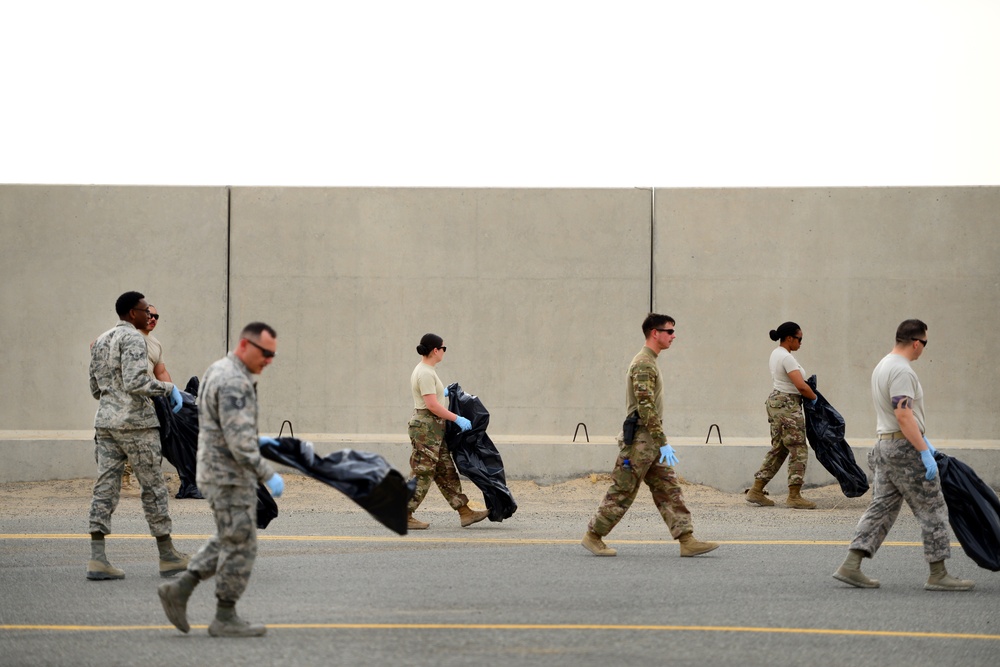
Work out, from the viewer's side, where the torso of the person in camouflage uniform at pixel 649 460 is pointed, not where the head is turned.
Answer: to the viewer's right

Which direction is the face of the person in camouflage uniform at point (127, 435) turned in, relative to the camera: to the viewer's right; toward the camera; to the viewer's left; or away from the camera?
to the viewer's right

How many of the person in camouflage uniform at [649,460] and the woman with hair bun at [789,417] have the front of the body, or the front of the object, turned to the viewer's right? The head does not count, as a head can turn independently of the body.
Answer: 2

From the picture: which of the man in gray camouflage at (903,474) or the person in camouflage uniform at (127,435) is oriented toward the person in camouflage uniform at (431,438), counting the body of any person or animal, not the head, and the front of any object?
the person in camouflage uniform at (127,435)

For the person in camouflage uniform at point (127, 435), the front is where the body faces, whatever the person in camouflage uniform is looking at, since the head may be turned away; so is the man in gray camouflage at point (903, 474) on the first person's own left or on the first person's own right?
on the first person's own right

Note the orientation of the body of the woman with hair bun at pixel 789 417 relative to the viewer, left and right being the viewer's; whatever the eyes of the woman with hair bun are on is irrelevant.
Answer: facing to the right of the viewer

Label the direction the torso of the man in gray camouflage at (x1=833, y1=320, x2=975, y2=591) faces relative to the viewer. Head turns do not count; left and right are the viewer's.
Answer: facing to the right of the viewer

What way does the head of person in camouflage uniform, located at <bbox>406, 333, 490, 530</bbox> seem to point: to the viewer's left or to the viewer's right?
to the viewer's right

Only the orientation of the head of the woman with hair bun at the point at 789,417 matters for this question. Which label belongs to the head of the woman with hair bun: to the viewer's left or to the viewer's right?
to the viewer's right

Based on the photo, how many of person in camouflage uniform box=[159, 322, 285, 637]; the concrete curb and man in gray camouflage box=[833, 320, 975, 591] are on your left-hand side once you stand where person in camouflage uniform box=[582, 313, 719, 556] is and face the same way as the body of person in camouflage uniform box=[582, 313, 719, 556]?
1

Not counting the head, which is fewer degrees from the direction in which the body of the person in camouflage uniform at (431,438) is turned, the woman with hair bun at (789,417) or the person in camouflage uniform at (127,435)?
the woman with hair bun

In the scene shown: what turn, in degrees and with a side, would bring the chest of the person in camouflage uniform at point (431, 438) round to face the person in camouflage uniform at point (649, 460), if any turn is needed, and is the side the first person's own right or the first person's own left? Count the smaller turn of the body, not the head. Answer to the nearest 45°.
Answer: approximately 45° to the first person's own right

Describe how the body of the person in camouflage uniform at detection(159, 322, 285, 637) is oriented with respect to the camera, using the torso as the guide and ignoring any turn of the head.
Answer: to the viewer's right

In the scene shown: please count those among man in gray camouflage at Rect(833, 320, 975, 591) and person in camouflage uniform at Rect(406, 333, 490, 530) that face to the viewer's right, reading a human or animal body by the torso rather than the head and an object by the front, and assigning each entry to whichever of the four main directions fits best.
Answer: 2
